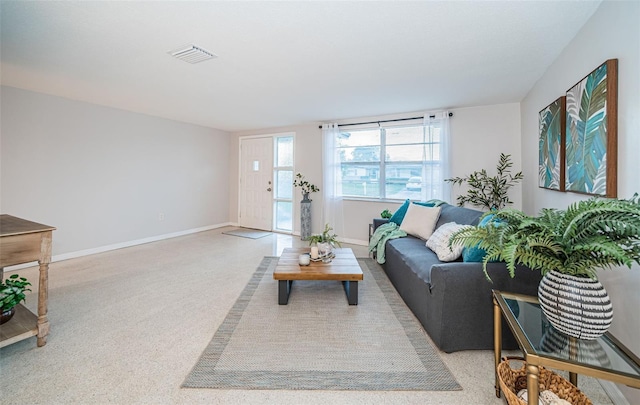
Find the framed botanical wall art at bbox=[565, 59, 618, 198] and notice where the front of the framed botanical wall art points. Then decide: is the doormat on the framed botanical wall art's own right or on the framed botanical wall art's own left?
on the framed botanical wall art's own right

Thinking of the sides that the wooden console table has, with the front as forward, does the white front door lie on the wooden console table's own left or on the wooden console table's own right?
on the wooden console table's own left

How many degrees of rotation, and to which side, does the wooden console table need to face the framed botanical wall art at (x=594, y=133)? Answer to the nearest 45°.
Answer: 0° — it already faces it

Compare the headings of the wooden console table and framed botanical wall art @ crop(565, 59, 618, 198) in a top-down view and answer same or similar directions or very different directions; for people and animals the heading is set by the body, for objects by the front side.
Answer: very different directions

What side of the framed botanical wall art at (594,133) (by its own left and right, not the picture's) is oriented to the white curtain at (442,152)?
right

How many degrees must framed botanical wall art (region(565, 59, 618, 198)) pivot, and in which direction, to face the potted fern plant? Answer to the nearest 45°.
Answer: approximately 45° to its left
